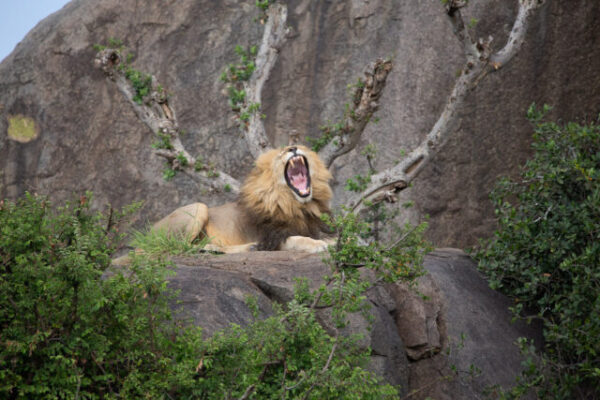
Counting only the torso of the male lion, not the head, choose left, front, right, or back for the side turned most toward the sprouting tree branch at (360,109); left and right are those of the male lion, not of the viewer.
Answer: left

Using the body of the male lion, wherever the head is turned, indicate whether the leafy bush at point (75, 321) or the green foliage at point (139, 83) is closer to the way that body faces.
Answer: the leafy bush

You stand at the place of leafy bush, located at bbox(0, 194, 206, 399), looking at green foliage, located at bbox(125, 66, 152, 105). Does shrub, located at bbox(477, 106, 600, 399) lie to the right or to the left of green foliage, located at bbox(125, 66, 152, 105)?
right

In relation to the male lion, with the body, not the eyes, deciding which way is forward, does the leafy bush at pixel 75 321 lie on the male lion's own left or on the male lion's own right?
on the male lion's own right

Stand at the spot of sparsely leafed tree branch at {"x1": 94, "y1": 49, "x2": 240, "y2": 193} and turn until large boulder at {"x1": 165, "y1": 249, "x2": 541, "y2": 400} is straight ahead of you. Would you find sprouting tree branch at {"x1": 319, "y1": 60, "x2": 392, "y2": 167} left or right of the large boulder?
left

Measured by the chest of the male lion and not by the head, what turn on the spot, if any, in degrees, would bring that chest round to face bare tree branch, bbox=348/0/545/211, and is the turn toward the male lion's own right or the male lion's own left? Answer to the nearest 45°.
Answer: approximately 90° to the male lion's own left

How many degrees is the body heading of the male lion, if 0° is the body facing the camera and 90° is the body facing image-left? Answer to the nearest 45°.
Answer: approximately 315°

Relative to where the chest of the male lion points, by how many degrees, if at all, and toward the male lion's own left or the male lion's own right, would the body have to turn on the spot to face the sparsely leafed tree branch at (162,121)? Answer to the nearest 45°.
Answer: approximately 135° to the male lion's own left

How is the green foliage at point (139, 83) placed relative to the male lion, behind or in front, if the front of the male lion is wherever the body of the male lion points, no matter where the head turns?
behind

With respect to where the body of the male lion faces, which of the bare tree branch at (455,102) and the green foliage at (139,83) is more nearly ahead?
the bare tree branch
